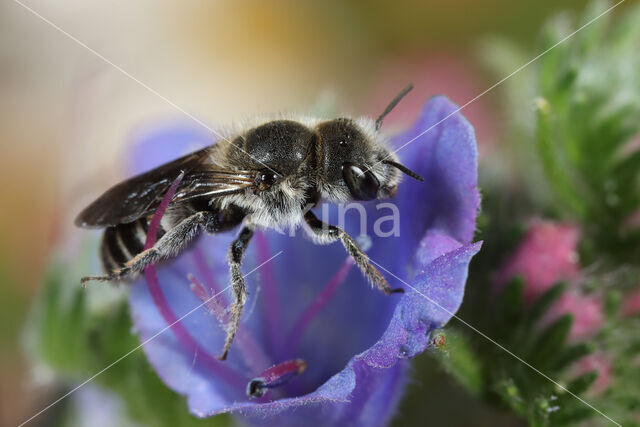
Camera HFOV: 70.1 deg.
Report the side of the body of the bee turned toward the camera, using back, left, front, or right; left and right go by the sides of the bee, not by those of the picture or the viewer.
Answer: right
